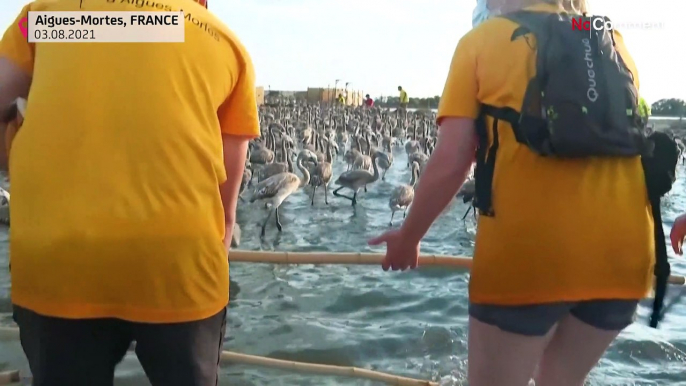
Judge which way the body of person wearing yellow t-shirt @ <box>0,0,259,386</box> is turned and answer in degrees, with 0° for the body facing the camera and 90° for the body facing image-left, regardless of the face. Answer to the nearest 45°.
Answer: approximately 180°

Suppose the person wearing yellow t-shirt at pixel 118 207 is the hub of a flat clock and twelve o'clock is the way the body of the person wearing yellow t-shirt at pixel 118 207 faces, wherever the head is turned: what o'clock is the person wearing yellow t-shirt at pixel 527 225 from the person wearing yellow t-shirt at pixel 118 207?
the person wearing yellow t-shirt at pixel 527 225 is roughly at 3 o'clock from the person wearing yellow t-shirt at pixel 118 207.

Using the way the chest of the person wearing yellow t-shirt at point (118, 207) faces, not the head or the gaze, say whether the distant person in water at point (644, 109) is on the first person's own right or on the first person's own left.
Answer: on the first person's own right
